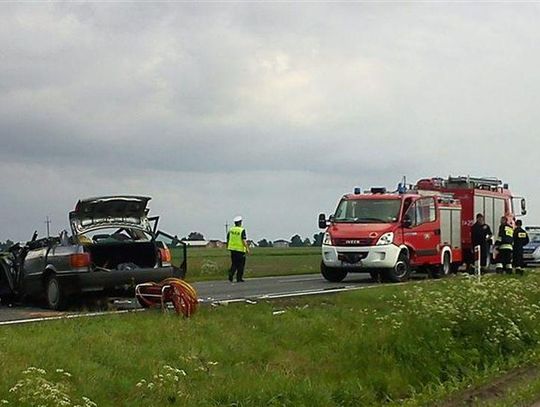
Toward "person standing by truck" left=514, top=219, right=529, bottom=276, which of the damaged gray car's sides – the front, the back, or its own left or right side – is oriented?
right

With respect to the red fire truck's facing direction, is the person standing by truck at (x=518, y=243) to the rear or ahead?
to the rear

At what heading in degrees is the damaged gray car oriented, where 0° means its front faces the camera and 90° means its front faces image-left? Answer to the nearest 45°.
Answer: approximately 135°

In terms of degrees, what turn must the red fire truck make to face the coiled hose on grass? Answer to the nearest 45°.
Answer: approximately 45° to its left

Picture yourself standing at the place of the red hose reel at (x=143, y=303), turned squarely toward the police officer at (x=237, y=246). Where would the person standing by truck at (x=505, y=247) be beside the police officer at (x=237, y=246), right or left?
right

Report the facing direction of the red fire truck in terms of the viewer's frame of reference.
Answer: facing the viewer and to the left of the viewer

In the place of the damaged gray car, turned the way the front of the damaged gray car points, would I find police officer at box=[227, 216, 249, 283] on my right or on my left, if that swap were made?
on my right

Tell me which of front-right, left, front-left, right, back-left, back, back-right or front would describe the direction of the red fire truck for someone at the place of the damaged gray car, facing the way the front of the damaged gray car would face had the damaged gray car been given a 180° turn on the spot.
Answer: left

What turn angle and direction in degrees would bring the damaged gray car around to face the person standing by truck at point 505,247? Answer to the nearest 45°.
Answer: approximately 90° to its right

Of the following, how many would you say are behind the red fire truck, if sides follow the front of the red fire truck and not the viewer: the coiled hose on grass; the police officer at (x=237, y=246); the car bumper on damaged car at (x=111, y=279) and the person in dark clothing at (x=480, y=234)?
1

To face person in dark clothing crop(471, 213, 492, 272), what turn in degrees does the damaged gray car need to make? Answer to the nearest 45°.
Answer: approximately 90° to its right
